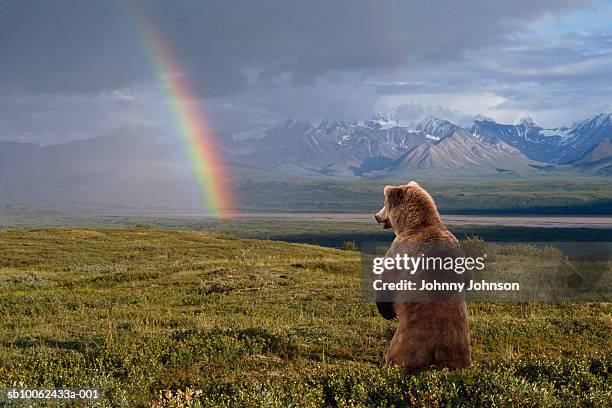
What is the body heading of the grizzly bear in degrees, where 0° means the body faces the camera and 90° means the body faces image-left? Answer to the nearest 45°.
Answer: approximately 135°
